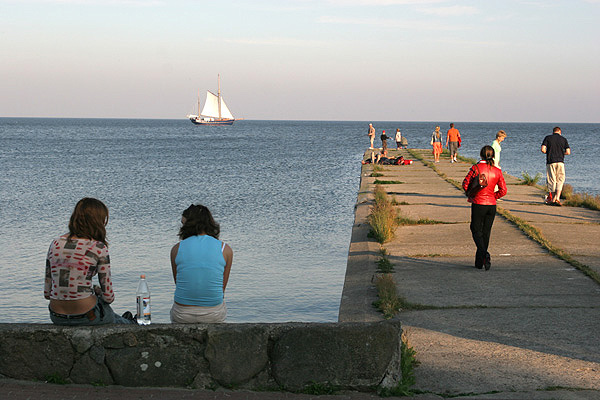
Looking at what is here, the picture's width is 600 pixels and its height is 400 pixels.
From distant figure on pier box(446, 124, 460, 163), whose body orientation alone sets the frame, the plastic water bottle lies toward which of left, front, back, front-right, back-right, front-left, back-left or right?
back

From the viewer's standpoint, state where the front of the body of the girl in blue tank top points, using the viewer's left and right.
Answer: facing away from the viewer

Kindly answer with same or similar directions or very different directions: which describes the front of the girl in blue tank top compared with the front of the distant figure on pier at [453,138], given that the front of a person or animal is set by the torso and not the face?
same or similar directions

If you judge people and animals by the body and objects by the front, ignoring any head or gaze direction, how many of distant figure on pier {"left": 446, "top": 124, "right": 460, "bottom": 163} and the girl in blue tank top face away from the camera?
2

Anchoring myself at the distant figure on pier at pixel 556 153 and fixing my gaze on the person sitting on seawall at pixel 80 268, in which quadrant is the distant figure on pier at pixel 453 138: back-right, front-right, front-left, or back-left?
back-right

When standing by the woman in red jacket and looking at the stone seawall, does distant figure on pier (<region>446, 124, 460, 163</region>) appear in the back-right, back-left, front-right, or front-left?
back-right

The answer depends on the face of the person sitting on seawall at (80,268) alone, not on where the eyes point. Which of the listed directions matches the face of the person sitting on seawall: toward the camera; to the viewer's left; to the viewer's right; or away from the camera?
away from the camera

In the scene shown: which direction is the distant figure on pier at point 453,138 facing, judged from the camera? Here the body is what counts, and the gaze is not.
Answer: away from the camera
